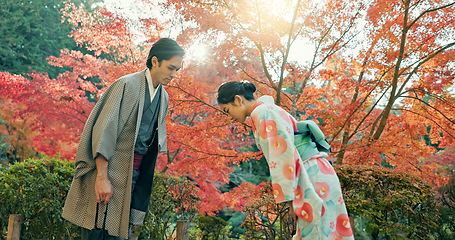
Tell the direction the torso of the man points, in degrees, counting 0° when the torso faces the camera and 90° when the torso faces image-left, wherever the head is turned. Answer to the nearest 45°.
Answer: approximately 315°

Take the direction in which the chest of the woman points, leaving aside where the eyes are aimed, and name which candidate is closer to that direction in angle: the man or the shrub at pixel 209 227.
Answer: the man

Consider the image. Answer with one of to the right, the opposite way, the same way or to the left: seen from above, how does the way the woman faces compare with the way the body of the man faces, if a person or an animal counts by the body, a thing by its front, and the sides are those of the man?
the opposite way

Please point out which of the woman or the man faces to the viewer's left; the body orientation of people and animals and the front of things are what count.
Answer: the woman

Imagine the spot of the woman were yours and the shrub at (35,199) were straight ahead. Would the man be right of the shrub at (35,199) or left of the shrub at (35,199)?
left

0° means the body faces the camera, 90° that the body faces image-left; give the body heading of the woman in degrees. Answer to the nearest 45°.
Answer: approximately 90°

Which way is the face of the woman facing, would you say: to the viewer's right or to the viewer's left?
to the viewer's left
